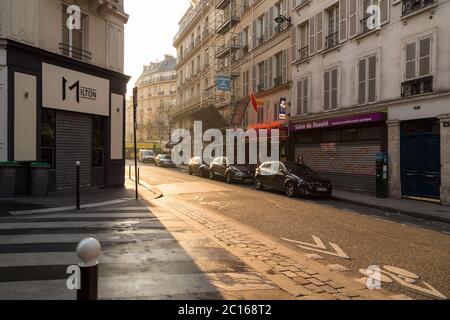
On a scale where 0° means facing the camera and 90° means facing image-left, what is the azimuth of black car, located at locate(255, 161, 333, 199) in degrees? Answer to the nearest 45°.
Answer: approximately 315°

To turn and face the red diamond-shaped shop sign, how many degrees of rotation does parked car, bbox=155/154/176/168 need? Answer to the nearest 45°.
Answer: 0° — it already faces it

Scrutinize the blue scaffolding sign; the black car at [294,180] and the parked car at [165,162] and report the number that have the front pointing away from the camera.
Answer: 0

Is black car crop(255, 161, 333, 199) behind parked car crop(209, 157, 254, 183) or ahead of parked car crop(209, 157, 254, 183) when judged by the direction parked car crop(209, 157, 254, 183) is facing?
ahead

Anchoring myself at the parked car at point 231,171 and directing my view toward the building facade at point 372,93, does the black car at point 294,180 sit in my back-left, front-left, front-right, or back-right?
front-right

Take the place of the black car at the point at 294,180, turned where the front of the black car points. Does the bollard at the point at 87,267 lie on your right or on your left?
on your right

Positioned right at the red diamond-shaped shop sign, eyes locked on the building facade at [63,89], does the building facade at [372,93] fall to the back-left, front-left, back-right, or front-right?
front-left

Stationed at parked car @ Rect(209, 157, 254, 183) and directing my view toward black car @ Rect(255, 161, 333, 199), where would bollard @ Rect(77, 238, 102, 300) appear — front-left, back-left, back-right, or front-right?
front-right

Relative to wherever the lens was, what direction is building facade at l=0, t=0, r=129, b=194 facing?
facing the viewer and to the right of the viewer

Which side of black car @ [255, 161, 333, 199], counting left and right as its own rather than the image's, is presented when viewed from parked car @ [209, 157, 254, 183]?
back

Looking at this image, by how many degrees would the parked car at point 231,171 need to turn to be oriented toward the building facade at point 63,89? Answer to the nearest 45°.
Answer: approximately 90° to its right

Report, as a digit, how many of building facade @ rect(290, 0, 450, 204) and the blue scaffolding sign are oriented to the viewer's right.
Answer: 0

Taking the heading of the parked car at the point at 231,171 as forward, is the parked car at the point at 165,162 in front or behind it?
behind
